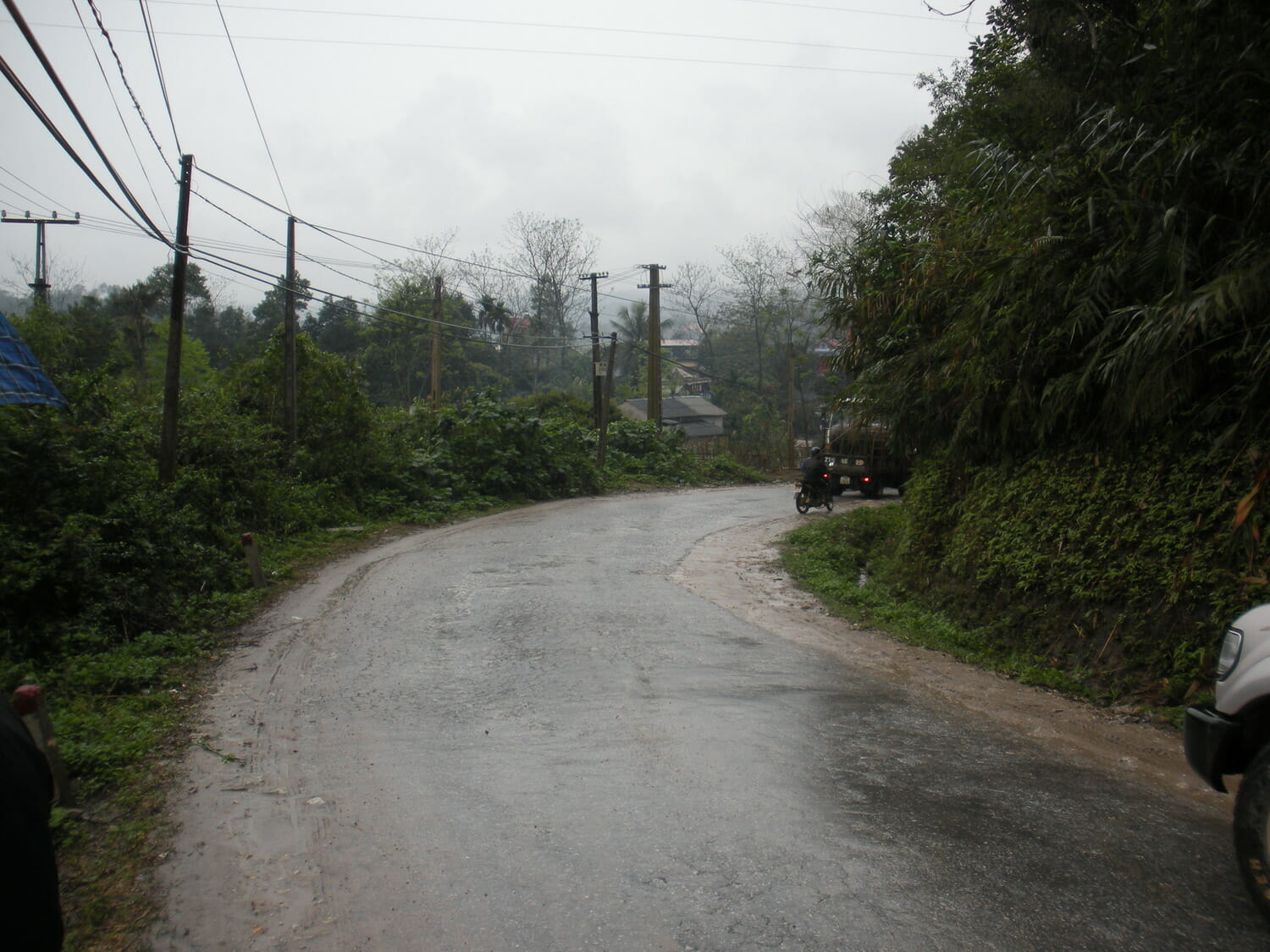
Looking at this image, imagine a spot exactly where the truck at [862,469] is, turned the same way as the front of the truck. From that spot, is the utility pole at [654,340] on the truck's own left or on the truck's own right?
on the truck's own left

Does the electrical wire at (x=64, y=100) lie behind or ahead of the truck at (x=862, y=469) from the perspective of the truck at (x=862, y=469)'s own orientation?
behind

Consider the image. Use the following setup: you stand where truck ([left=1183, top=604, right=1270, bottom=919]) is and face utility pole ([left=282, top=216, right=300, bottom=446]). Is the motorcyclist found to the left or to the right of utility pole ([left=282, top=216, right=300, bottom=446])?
right

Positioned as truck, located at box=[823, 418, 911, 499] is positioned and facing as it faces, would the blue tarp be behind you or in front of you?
behind

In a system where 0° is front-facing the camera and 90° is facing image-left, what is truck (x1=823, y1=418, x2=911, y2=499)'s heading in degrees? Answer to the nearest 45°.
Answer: approximately 225°

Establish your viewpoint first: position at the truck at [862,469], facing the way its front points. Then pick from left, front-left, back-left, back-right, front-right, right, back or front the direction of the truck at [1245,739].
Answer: back-right

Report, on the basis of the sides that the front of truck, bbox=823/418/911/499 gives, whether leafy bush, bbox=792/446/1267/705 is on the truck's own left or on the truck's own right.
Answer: on the truck's own right

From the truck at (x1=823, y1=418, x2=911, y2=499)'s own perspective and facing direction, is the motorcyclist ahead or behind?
behind

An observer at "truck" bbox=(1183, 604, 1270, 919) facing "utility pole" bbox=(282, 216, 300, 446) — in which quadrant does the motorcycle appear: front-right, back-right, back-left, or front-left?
front-right

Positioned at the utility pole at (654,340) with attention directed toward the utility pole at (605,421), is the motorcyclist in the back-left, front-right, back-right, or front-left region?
front-left

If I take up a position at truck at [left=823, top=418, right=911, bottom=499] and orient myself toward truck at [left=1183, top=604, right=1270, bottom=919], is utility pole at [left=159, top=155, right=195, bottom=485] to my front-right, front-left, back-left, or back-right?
front-right

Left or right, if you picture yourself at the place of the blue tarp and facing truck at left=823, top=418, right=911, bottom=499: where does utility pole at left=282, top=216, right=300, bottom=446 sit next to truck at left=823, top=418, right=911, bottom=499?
left

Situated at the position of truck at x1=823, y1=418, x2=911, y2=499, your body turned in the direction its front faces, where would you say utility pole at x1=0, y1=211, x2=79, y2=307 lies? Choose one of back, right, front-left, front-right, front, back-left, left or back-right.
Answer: back-left
